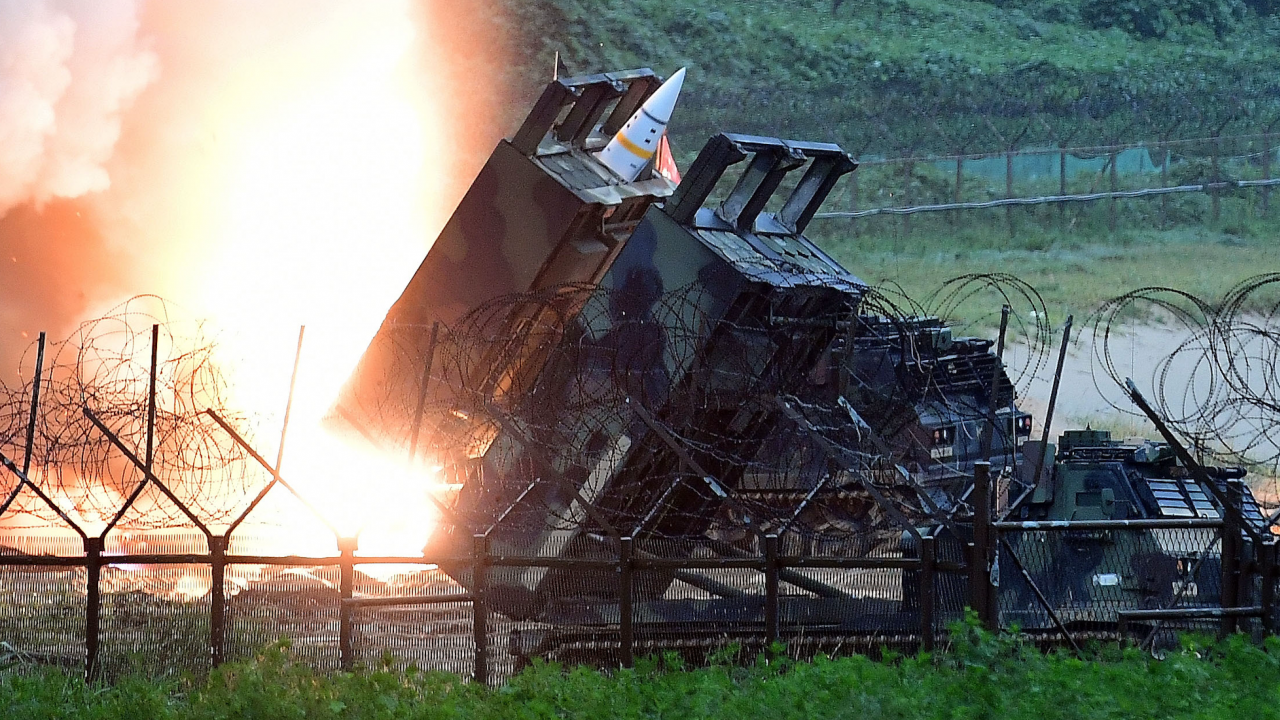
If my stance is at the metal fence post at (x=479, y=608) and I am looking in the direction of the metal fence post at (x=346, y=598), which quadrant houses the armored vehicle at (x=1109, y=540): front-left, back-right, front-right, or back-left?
back-right

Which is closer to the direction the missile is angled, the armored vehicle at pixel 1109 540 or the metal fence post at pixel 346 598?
the armored vehicle

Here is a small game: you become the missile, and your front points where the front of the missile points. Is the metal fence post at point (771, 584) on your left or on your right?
on your right

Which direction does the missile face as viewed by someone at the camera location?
facing to the right of the viewer

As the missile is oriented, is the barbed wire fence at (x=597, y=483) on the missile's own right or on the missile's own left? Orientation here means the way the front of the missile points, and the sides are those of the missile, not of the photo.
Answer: on the missile's own right

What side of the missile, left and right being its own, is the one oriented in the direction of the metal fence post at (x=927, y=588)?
right

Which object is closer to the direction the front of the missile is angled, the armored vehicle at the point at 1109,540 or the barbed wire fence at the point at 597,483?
the armored vehicle

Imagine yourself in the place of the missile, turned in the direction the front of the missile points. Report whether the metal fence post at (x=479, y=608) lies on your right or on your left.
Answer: on your right
